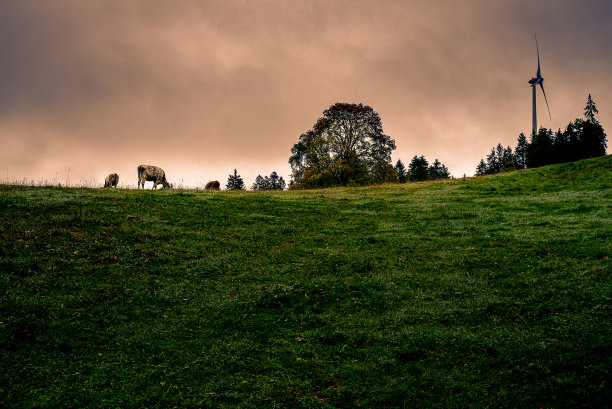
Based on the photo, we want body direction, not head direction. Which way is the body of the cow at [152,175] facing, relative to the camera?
to the viewer's right

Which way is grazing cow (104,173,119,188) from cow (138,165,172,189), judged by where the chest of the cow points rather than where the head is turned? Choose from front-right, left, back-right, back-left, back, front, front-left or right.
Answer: back-right
